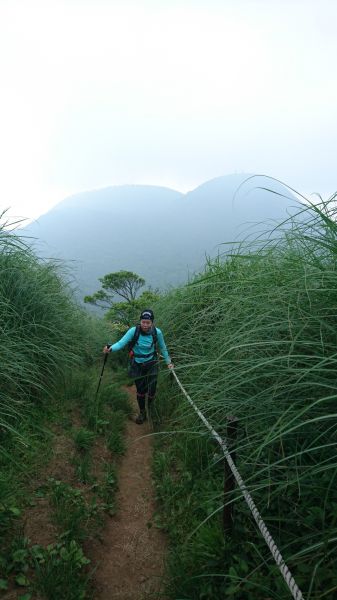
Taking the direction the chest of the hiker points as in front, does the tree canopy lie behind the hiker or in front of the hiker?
behind

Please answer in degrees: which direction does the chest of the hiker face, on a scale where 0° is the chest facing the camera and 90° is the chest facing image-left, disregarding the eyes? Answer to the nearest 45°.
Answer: approximately 0°
